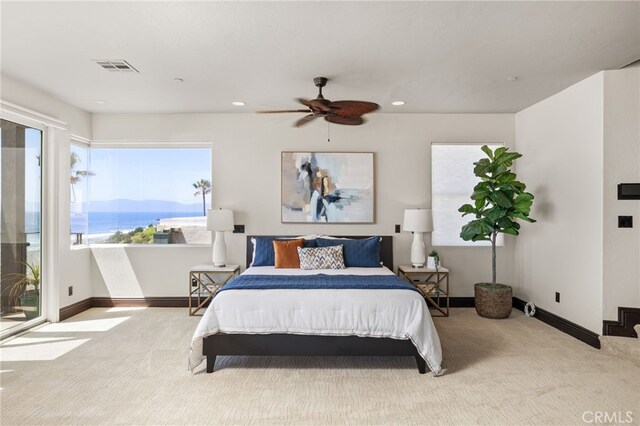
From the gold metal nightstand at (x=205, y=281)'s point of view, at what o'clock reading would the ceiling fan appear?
The ceiling fan is roughly at 11 o'clock from the gold metal nightstand.

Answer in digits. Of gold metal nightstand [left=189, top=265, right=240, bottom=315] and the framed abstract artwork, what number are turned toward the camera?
2

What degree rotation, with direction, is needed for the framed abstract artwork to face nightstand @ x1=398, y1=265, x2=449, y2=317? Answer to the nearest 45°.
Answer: approximately 90° to its left

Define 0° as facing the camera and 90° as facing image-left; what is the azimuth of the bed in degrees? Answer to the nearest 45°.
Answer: approximately 0°

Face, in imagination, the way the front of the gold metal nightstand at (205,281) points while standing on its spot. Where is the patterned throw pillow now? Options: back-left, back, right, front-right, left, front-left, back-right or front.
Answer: front-left

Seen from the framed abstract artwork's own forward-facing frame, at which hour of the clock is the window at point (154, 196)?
The window is roughly at 3 o'clock from the framed abstract artwork.

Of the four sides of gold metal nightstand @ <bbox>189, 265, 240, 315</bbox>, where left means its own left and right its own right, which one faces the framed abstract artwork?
left

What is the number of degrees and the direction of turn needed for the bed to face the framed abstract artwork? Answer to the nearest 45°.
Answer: approximately 180°

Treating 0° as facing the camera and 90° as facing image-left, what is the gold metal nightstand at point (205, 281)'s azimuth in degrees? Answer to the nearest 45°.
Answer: approximately 0°
